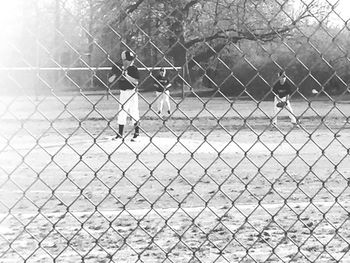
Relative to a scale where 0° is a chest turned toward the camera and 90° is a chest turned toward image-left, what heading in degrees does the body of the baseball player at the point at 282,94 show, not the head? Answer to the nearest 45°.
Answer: approximately 0°
